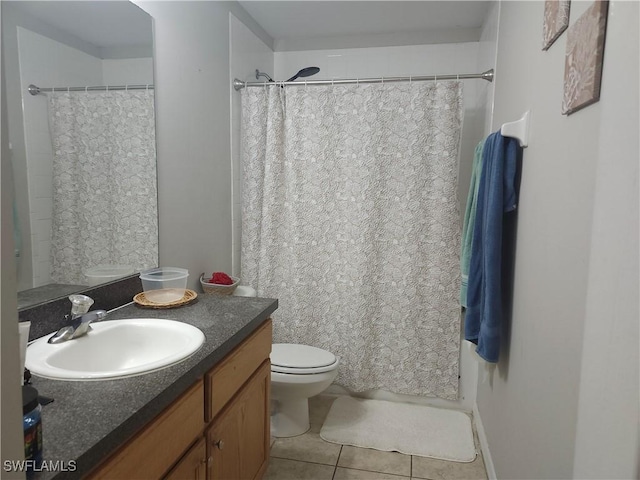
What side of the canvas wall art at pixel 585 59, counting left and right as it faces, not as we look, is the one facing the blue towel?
right

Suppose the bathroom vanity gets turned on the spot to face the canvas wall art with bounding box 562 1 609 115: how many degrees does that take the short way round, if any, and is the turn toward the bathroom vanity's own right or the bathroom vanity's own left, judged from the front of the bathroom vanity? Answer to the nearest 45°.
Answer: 0° — it already faces it

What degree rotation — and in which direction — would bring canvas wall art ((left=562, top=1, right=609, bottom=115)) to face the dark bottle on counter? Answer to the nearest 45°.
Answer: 0° — it already faces it

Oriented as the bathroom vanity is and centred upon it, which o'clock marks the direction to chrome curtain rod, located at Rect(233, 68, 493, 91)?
The chrome curtain rod is roughly at 9 o'clock from the bathroom vanity.

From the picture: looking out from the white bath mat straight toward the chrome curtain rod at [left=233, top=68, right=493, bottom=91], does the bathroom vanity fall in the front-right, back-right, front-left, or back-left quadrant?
back-left

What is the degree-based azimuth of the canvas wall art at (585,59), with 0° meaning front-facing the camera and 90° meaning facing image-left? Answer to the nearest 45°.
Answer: approximately 45°

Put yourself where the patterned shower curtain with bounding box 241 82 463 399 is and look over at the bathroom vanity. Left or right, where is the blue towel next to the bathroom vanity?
left

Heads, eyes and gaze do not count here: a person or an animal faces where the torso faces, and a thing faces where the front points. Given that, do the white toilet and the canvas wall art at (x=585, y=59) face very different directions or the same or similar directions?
very different directions
